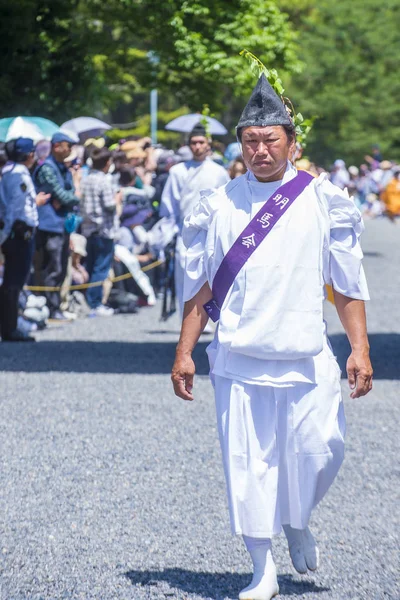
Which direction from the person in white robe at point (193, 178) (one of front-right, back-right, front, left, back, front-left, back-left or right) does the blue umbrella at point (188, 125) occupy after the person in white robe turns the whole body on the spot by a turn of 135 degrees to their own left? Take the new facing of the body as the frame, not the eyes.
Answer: front-left

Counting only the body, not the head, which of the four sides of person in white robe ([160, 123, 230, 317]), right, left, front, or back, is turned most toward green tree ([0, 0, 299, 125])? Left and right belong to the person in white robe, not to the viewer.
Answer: back

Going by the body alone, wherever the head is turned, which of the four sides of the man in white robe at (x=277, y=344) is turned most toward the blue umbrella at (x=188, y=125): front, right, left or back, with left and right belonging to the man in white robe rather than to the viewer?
back

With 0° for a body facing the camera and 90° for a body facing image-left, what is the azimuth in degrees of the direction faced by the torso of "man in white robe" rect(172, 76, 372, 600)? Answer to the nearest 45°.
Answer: approximately 0°

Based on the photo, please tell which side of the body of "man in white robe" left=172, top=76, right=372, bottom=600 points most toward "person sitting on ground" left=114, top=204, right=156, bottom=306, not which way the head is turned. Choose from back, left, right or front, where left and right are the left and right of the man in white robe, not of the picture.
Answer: back

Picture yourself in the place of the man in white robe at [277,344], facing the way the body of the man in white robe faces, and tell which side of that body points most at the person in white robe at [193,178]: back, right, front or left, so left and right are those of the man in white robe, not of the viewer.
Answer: back

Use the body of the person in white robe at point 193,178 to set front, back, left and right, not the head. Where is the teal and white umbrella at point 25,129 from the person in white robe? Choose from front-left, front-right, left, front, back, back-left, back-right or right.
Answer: back-right

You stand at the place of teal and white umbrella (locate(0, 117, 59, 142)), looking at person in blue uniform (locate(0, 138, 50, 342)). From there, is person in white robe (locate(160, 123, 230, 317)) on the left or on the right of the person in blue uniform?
left

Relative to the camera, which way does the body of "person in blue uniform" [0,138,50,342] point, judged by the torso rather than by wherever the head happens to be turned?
to the viewer's right
